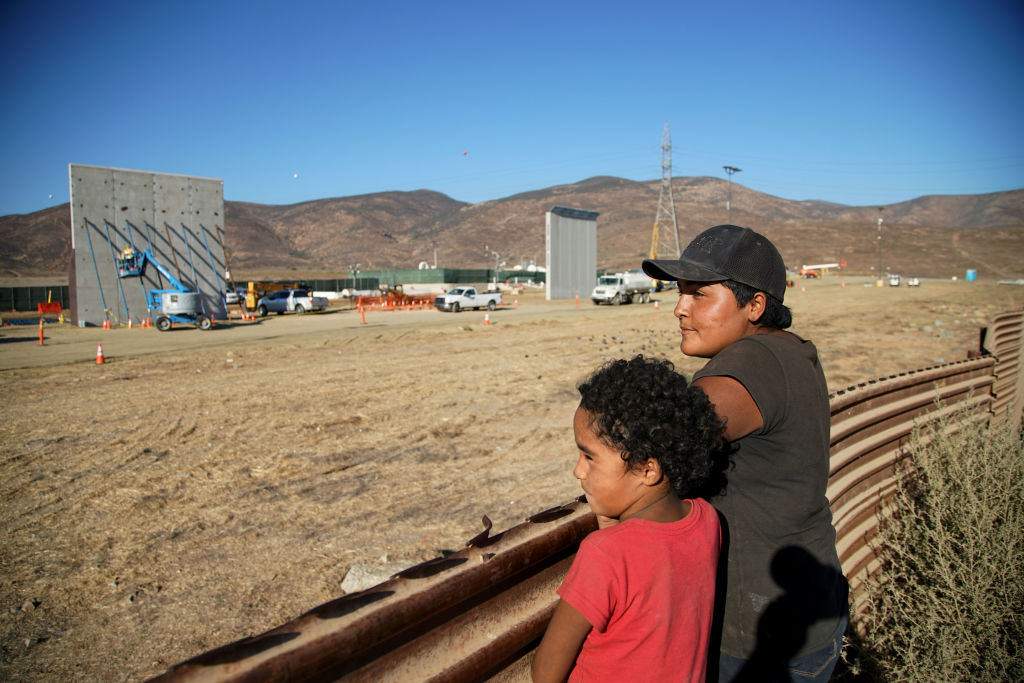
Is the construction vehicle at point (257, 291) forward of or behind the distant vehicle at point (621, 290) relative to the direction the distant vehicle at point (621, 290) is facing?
forward

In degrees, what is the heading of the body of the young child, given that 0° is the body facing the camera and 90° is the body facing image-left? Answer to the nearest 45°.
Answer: approximately 135°

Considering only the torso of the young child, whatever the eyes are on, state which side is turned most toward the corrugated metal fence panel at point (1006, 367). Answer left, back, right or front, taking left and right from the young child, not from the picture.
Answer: right

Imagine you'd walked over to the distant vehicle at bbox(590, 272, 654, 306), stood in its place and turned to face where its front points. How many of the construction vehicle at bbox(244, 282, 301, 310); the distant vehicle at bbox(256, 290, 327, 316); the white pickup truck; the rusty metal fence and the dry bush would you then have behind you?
0

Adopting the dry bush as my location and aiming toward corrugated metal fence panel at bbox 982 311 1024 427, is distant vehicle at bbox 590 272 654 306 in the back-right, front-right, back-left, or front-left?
front-left

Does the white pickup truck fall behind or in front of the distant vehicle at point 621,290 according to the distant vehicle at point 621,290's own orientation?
in front

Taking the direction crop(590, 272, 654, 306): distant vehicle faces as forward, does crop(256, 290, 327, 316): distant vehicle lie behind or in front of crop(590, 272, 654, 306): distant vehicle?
in front

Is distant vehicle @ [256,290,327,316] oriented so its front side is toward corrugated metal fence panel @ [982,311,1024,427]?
no

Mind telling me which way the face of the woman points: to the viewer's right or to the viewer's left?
to the viewer's left
